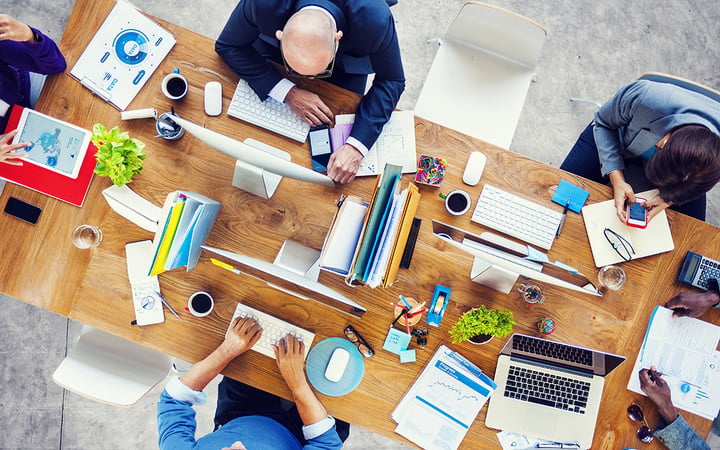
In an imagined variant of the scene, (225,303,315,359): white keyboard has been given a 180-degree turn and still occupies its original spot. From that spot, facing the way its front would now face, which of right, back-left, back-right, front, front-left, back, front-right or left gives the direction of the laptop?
right

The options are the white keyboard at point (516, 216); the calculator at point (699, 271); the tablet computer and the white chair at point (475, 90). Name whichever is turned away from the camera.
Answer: the white keyboard

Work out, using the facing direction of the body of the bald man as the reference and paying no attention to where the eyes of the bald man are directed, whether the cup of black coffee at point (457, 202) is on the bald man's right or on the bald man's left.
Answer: on the bald man's left

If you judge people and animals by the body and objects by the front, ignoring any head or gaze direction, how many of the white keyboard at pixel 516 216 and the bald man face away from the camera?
1

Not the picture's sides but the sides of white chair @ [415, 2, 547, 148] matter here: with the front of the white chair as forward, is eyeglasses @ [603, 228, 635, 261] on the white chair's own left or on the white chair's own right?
on the white chair's own left

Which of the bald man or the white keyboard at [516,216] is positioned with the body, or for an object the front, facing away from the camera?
the white keyboard

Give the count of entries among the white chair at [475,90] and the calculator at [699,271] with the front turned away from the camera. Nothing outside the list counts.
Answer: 0

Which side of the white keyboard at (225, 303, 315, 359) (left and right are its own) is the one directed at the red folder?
right
